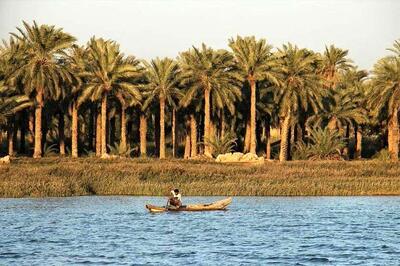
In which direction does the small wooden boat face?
to the viewer's right
